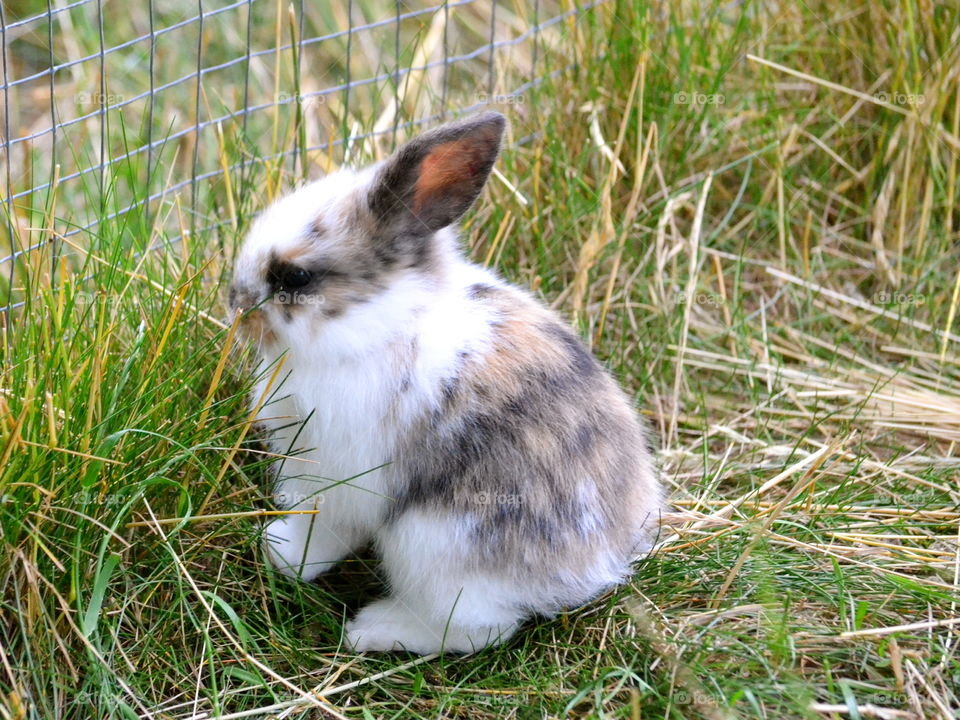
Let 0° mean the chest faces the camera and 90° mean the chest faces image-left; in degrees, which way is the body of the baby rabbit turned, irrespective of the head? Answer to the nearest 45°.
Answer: approximately 90°

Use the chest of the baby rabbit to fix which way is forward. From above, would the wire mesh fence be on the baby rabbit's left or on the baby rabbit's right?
on the baby rabbit's right
